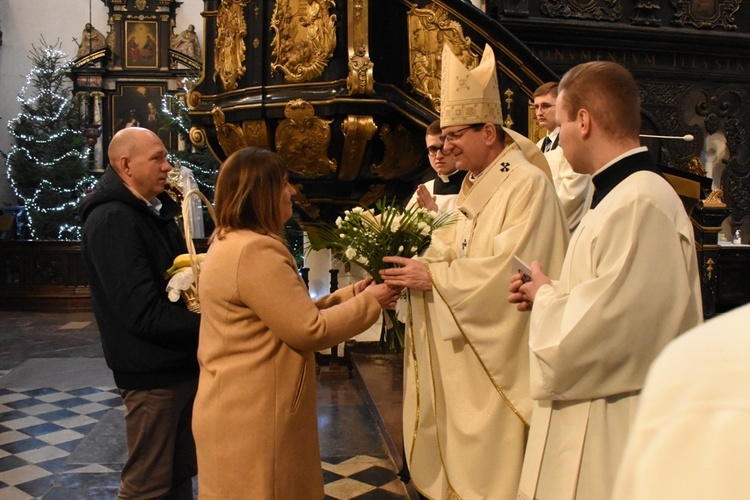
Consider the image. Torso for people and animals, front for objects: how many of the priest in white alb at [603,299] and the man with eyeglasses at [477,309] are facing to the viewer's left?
2

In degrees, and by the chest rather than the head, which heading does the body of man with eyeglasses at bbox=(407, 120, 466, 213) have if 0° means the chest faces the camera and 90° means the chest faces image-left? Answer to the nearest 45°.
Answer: approximately 45°

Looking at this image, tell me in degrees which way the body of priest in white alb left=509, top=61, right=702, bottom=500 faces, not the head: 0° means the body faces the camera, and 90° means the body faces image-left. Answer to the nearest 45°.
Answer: approximately 90°

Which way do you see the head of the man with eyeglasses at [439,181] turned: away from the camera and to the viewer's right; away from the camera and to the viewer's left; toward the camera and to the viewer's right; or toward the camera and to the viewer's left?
toward the camera and to the viewer's left

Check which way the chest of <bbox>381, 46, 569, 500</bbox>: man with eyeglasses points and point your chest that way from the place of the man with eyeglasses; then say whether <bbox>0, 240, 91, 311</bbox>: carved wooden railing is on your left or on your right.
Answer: on your right

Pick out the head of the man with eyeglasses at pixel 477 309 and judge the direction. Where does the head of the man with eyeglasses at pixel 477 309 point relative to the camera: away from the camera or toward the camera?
toward the camera

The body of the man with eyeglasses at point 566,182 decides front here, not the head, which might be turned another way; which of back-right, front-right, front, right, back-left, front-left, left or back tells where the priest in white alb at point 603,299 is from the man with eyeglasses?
front-left

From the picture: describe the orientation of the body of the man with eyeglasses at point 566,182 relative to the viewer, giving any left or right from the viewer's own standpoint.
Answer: facing the viewer and to the left of the viewer

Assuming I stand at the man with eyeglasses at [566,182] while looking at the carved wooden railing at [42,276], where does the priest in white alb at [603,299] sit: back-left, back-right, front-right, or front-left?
back-left

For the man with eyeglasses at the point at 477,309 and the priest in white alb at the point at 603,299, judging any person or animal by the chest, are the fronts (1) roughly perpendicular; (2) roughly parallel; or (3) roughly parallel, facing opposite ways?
roughly parallel

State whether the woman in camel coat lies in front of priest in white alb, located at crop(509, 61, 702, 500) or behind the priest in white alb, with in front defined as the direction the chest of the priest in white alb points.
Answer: in front

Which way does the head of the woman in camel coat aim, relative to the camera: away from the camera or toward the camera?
away from the camera

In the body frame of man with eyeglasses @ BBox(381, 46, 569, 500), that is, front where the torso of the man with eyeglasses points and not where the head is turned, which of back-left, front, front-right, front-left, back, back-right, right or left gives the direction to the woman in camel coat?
front-left

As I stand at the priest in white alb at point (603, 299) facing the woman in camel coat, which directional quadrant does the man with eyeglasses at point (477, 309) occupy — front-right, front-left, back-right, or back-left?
front-right

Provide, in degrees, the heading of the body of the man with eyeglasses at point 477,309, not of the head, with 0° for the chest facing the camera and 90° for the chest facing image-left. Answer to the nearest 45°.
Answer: approximately 90°
